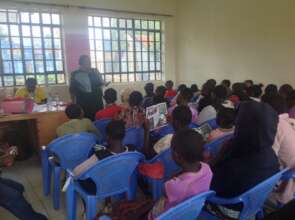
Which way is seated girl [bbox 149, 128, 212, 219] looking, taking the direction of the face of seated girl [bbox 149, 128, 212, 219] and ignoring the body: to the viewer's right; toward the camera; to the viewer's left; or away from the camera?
away from the camera

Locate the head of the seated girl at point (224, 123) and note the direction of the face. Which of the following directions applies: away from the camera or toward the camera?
away from the camera

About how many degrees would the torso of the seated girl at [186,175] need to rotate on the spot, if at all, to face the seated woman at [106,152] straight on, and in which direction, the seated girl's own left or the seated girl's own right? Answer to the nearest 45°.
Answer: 0° — they already face them

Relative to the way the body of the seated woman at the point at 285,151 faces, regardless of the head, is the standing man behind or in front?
in front

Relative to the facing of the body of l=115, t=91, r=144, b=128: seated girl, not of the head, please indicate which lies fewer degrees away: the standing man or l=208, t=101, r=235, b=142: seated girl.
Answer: the standing man

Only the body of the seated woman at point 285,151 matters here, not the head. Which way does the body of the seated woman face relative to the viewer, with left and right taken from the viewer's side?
facing away from the viewer and to the left of the viewer

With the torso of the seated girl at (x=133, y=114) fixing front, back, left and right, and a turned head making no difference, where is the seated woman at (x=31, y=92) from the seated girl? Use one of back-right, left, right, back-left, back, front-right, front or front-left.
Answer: front-left

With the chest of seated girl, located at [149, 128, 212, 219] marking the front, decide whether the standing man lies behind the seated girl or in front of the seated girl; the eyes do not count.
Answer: in front

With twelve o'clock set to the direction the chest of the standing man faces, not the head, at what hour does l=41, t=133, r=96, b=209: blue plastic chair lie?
The blue plastic chair is roughly at 12 o'clock from the standing man.

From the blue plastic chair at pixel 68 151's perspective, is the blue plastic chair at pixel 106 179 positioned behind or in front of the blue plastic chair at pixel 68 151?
behind

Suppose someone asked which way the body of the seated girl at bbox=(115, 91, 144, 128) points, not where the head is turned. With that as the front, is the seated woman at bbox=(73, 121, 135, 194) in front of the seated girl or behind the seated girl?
behind

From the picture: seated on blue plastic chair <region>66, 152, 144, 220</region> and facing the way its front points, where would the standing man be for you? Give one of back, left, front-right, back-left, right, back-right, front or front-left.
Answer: front-right

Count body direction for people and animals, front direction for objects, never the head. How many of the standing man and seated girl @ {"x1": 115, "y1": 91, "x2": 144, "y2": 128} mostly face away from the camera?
1

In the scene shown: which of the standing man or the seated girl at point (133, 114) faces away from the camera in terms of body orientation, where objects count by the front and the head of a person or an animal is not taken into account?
the seated girl

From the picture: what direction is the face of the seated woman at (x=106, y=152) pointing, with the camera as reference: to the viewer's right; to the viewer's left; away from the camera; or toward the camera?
away from the camera

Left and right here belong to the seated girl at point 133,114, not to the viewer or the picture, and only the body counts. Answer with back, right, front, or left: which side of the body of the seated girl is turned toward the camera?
back

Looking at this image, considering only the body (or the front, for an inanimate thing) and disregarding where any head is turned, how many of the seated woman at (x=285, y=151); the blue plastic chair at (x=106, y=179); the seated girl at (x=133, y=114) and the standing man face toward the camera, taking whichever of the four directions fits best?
1
